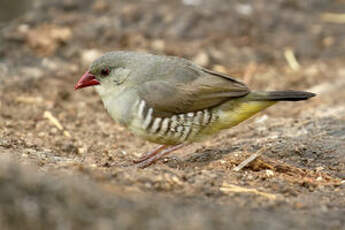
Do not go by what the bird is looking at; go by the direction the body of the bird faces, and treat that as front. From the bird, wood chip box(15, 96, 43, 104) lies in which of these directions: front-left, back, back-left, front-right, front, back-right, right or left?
front-right

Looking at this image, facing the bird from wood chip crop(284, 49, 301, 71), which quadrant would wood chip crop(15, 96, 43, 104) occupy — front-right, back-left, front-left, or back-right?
front-right

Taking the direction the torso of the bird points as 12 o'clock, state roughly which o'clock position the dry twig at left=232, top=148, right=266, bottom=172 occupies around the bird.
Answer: The dry twig is roughly at 7 o'clock from the bird.

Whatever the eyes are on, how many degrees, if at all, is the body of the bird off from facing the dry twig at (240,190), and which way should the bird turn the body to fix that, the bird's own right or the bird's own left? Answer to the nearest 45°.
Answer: approximately 135° to the bird's own left

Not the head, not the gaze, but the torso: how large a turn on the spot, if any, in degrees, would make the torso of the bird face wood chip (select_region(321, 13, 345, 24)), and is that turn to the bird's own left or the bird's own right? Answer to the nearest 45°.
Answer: approximately 135° to the bird's own right

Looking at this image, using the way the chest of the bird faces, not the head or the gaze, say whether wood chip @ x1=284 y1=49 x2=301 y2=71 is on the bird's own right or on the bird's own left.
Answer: on the bird's own right

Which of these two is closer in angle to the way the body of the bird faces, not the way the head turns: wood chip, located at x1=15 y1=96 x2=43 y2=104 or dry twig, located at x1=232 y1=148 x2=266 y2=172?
the wood chip

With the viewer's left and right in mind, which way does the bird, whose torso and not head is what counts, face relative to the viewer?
facing to the left of the viewer

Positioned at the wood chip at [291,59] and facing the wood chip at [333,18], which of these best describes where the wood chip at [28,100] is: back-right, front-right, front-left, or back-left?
back-left
